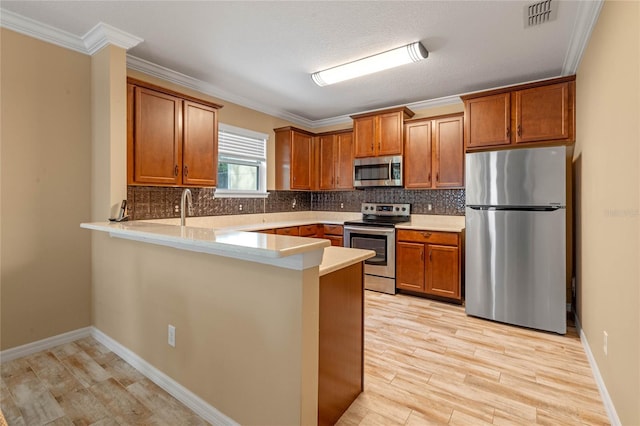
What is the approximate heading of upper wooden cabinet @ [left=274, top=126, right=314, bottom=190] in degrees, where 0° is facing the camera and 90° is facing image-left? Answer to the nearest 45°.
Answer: approximately 315°

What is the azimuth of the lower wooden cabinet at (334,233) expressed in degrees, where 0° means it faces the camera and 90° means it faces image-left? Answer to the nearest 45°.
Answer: approximately 45°

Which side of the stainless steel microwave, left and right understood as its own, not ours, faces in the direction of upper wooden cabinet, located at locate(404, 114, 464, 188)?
left

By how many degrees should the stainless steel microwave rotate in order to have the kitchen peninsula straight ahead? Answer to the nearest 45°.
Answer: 0° — it already faces it

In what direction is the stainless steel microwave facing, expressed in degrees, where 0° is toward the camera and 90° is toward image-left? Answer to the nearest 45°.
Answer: approximately 0°

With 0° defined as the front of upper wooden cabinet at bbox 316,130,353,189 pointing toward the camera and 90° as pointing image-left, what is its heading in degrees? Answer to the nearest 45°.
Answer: approximately 45°

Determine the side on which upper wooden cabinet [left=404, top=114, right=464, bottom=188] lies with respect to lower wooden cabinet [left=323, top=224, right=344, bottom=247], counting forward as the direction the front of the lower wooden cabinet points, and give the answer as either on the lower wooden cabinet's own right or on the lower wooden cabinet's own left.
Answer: on the lower wooden cabinet's own left
